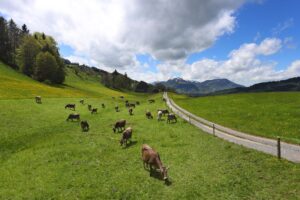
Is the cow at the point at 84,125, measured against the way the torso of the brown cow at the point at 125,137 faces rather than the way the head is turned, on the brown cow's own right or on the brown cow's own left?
on the brown cow's own right

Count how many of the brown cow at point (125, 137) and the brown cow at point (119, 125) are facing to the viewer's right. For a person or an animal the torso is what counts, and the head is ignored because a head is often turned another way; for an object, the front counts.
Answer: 0

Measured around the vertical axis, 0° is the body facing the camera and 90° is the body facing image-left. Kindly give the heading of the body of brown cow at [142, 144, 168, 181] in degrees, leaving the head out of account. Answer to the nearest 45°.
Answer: approximately 315°

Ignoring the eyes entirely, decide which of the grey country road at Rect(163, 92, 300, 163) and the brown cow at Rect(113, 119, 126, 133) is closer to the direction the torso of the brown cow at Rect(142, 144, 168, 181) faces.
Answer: the grey country road

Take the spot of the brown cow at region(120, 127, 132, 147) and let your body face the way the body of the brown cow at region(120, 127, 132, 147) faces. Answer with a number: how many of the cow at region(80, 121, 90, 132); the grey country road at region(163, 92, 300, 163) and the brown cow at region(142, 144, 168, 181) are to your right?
1

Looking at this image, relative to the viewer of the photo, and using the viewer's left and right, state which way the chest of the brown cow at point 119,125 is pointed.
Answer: facing the viewer and to the left of the viewer

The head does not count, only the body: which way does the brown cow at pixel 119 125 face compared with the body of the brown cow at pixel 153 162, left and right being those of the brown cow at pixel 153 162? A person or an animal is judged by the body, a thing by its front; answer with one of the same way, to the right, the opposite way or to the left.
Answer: to the right

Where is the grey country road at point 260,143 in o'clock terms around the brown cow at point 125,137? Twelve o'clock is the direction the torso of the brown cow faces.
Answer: The grey country road is roughly at 8 o'clock from the brown cow.

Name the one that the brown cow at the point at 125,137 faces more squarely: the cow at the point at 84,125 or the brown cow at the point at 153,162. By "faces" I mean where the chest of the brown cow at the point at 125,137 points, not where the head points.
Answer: the brown cow

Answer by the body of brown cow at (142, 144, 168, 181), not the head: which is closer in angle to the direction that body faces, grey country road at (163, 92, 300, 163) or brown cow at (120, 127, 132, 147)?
the grey country road

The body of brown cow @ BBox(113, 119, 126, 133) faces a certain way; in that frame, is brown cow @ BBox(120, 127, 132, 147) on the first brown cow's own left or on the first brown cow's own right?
on the first brown cow's own left
